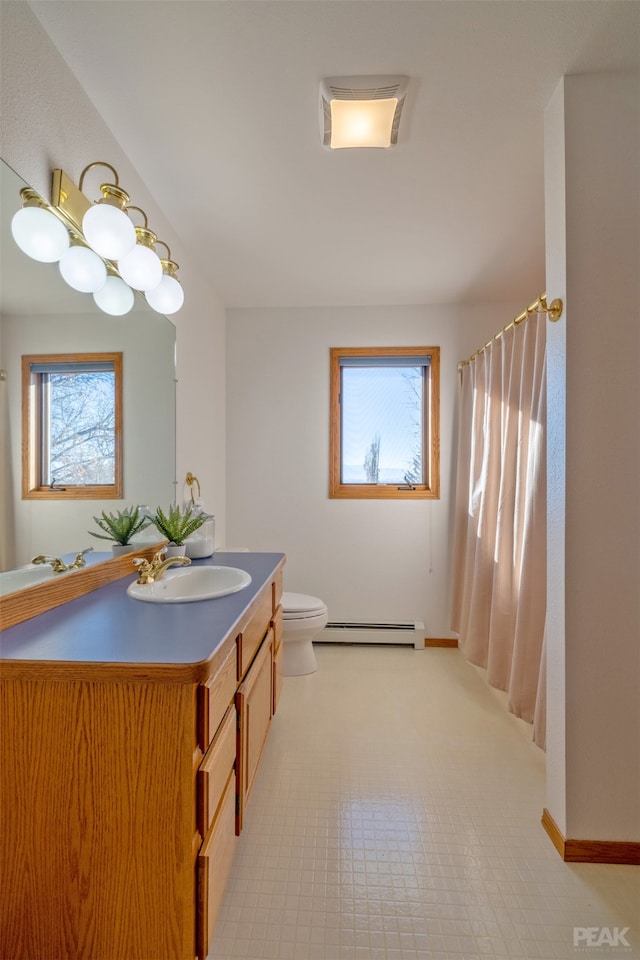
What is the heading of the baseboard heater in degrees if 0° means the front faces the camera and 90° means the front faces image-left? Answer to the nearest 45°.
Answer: approximately 0°

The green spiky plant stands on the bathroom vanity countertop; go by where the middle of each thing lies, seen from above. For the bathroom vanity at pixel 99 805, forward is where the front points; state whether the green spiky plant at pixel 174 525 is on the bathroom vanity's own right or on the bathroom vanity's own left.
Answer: on the bathroom vanity's own left

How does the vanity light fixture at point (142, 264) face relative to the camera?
to the viewer's right

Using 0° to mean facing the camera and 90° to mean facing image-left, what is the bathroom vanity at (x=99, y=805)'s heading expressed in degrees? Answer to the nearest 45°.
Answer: approximately 270°
